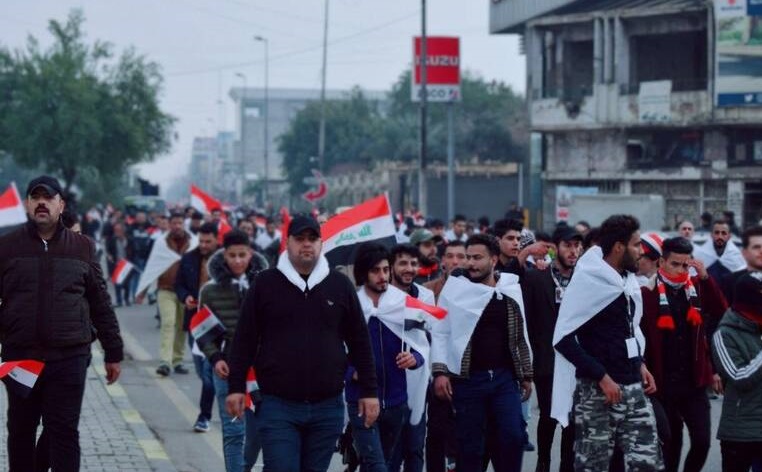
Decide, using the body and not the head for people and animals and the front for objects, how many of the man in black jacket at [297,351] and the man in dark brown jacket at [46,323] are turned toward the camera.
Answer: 2

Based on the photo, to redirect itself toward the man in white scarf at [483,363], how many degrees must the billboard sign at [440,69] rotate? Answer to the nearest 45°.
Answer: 0° — it already faces them

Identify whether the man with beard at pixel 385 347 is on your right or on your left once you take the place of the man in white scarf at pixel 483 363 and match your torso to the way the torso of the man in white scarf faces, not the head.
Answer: on your right

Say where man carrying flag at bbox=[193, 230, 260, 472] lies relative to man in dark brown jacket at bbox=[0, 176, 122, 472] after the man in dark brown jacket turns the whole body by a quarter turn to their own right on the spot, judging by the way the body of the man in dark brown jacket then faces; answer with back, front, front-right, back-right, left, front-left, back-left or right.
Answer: back-right

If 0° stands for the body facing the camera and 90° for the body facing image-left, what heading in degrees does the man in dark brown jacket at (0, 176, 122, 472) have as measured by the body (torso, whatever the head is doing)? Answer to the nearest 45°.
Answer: approximately 0°
